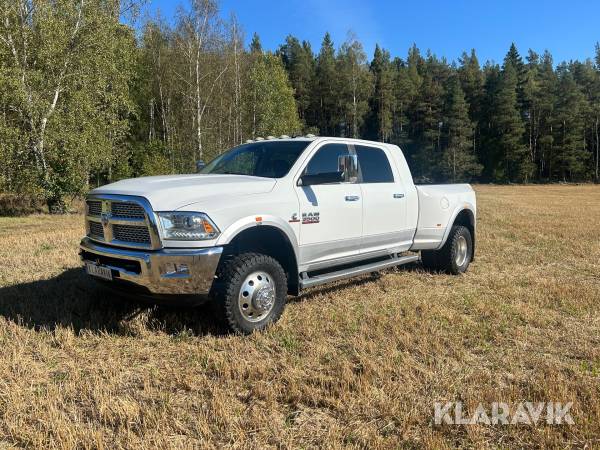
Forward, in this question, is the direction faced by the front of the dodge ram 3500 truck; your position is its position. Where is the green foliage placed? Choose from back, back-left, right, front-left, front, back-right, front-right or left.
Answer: back-right

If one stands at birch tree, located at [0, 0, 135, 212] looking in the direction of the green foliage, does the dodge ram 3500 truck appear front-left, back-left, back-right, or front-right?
back-right

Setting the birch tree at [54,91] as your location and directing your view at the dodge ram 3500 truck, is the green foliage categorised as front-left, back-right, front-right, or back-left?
back-left

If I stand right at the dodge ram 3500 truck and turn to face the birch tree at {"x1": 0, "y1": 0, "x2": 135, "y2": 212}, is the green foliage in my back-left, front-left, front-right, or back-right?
front-right

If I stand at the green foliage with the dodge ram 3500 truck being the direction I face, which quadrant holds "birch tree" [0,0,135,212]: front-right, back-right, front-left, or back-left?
front-right

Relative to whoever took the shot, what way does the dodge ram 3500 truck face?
facing the viewer and to the left of the viewer

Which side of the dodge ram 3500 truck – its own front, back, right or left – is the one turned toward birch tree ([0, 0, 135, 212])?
right
